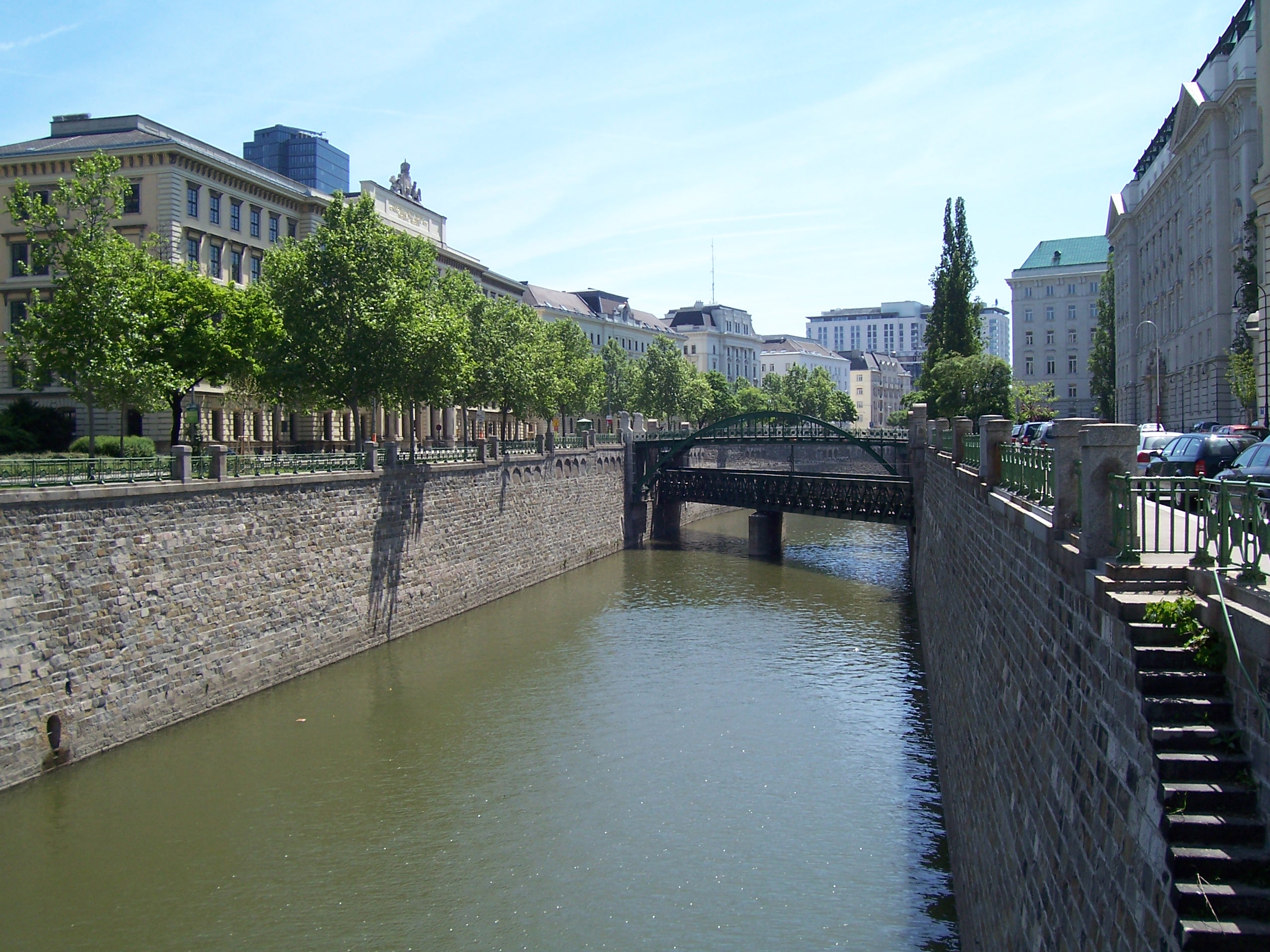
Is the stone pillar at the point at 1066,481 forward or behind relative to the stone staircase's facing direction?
behind

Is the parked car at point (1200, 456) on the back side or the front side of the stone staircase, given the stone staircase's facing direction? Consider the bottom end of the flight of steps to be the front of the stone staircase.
on the back side

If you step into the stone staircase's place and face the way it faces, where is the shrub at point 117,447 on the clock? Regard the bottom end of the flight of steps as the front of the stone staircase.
The shrub is roughly at 4 o'clock from the stone staircase.

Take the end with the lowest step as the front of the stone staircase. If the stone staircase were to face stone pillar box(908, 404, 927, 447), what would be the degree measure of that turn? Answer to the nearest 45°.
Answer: approximately 180°

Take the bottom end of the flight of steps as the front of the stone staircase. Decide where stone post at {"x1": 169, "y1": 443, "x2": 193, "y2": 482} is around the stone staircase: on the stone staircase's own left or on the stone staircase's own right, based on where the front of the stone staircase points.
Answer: on the stone staircase's own right

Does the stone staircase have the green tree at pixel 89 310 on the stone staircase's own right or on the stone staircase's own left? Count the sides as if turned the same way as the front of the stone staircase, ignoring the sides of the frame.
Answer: on the stone staircase's own right

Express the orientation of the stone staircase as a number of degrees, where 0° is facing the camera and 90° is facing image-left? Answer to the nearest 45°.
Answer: approximately 0°

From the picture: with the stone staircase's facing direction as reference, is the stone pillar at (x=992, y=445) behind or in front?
behind

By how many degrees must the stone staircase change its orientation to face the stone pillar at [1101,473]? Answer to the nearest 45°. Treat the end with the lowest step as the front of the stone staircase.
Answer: approximately 180°

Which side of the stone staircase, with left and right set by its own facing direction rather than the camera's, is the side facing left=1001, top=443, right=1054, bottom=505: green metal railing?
back

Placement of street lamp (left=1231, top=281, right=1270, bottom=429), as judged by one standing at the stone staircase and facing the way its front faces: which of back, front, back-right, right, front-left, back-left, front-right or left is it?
back

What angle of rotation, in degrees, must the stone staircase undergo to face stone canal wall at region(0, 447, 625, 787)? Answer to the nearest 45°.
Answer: approximately 135° to its right

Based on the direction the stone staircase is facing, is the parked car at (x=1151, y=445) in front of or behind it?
behind
